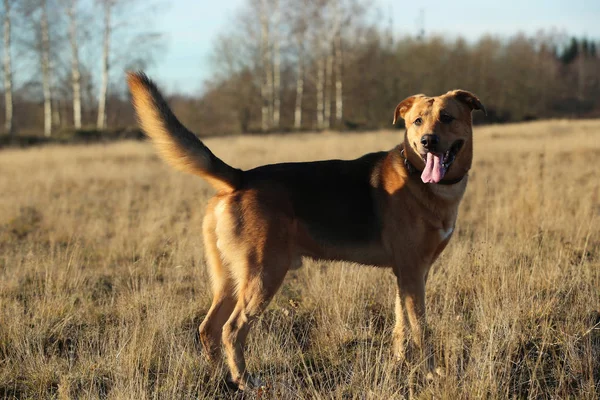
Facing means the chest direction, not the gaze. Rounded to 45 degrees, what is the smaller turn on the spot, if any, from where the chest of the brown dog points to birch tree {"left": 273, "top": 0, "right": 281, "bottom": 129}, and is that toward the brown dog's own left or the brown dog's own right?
approximately 90° to the brown dog's own left

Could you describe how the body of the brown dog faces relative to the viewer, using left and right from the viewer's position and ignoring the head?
facing to the right of the viewer

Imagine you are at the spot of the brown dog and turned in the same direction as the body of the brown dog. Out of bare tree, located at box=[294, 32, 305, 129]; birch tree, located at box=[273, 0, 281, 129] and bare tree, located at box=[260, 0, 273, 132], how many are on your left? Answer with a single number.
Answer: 3

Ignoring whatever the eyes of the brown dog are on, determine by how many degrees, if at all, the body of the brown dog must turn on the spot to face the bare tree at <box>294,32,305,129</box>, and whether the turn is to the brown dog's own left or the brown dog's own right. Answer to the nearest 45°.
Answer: approximately 90° to the brown dog's own left

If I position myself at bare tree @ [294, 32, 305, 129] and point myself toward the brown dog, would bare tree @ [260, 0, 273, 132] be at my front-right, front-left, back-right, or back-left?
front-right

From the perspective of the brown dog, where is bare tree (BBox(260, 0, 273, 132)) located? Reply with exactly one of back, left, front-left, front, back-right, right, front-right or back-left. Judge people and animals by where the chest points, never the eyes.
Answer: left
